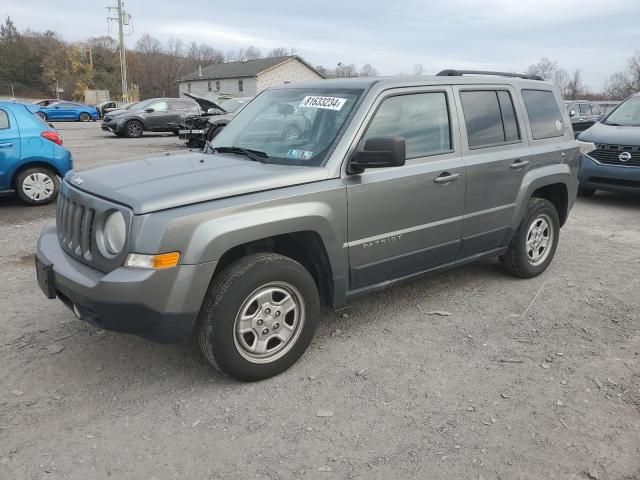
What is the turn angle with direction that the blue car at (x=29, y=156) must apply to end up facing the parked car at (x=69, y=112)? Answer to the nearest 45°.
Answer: approximately 90° to its right

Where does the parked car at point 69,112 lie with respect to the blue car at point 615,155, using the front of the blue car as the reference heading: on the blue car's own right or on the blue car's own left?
on the blue car's own right

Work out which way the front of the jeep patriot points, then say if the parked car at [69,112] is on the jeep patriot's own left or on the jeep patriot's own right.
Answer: on the jeep patriot's own right

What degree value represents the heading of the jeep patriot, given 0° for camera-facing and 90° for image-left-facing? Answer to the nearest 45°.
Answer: approximately 45°

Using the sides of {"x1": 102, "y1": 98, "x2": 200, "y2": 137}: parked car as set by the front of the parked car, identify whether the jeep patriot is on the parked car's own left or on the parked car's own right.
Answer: on the parked car's own left

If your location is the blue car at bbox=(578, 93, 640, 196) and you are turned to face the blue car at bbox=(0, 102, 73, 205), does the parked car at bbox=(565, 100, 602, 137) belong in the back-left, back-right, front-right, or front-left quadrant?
back-right

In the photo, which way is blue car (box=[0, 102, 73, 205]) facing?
to the viewer's left

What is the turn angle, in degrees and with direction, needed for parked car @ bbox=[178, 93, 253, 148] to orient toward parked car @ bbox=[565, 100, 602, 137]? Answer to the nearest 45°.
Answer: approximately 135° to its left

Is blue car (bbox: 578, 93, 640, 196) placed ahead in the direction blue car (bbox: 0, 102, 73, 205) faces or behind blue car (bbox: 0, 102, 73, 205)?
behind

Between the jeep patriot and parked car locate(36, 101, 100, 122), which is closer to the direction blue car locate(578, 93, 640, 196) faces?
the jeep patriot
